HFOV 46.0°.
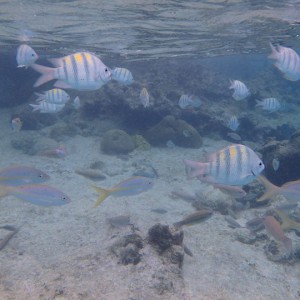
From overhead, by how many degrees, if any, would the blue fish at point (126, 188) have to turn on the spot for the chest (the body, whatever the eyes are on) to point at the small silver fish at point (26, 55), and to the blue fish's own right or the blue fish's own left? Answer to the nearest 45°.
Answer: approximately 135° to the blue fish's own left

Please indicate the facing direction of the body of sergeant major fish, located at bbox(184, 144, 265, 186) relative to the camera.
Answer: to the viewer's right

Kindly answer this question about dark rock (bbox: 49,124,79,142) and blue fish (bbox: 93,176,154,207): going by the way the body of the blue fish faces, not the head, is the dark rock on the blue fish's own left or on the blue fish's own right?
on the blue fish's own left

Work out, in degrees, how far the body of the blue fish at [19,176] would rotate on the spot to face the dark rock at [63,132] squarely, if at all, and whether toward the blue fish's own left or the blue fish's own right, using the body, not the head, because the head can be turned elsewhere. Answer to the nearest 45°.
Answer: approximately 90° to the blue fish's own left

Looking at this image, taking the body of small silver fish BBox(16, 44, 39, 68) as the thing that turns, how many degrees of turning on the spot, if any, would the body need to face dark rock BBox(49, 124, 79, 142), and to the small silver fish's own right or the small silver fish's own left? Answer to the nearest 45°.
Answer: approximately 90° to the small silver fish's own left

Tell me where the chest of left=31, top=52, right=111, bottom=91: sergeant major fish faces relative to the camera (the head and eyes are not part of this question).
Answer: to the viewer's right
